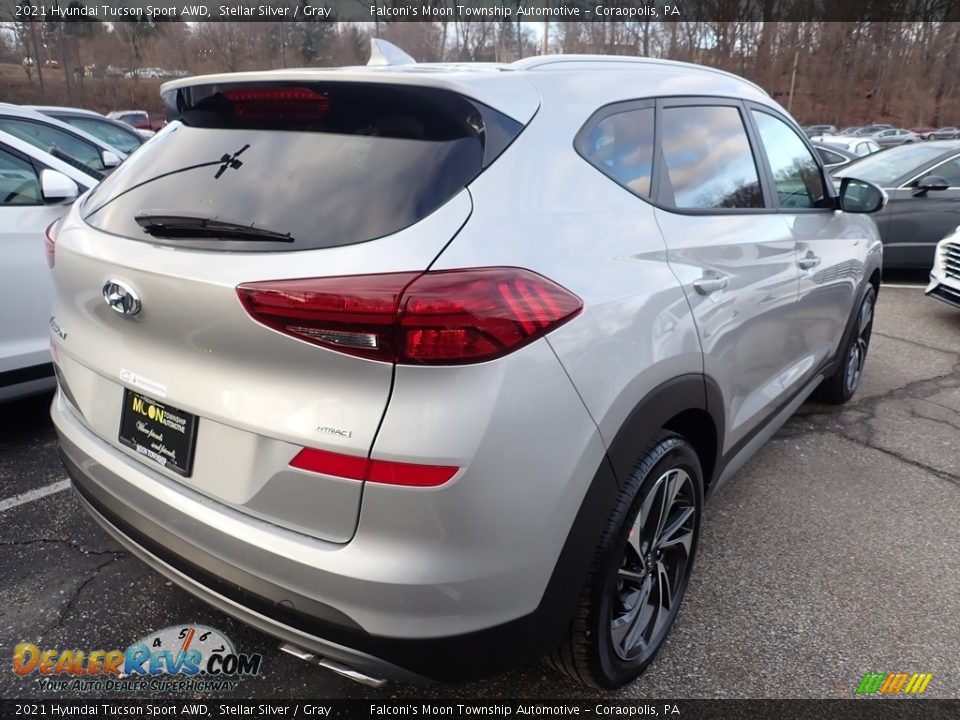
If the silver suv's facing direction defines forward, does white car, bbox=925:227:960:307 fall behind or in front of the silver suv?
in front

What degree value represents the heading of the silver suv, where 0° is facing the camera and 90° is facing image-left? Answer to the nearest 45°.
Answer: approximately 225°

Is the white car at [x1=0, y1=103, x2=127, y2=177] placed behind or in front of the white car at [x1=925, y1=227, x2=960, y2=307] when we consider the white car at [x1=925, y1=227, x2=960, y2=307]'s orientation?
in front

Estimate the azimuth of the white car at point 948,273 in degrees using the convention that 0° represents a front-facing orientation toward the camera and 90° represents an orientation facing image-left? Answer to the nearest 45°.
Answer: approximately 45°

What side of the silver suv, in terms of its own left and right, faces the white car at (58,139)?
left
